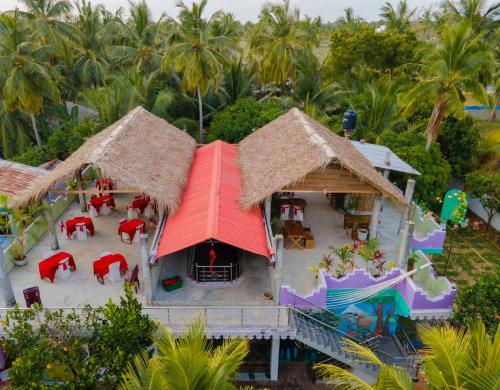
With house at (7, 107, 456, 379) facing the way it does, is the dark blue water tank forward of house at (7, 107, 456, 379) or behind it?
behind

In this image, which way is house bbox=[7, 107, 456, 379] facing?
toward the camera

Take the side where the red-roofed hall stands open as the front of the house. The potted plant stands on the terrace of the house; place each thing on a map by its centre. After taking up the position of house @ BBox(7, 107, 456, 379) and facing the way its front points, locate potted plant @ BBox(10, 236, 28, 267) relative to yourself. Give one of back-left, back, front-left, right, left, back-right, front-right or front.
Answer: right

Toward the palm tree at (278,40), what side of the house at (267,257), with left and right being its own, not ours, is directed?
back

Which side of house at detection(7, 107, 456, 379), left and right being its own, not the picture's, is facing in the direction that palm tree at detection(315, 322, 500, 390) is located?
front

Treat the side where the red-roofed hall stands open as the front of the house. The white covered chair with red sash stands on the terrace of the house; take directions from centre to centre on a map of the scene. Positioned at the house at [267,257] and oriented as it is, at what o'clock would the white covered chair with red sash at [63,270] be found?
The white covered chair with red sash is roughly at 3 o'clock from the house.

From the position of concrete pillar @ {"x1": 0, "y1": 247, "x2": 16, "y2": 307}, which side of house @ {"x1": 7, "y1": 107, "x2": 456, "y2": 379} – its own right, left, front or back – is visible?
right

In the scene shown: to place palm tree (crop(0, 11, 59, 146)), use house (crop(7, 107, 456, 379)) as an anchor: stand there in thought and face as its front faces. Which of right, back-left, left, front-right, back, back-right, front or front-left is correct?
back-right

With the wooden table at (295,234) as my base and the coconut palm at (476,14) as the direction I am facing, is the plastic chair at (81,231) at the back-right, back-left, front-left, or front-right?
back-left

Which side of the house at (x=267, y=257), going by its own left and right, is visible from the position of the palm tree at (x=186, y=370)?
front

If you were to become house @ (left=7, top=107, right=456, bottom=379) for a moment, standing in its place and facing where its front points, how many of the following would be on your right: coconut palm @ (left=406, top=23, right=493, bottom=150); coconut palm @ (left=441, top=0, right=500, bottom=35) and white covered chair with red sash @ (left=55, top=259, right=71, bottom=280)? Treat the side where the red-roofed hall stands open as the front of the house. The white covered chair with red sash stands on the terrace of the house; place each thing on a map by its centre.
1
